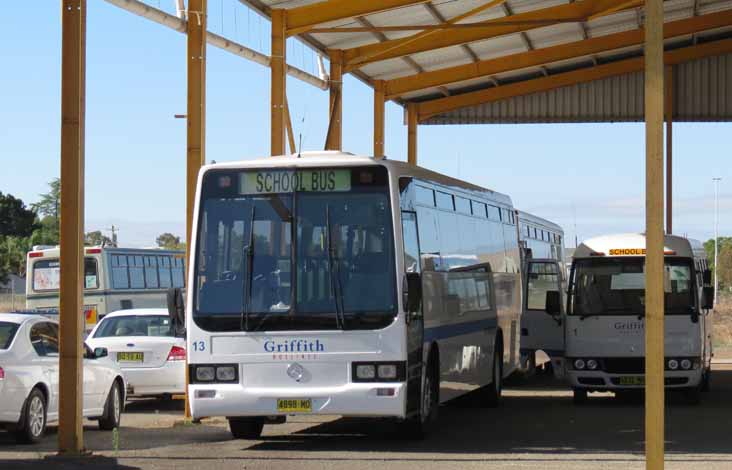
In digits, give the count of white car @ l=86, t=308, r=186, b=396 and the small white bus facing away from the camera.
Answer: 1

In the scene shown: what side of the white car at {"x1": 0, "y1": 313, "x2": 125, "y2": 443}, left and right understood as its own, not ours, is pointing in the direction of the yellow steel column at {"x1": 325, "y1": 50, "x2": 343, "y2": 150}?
front

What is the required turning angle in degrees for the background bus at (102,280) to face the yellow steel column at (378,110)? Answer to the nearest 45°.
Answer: approximately 90° to its right

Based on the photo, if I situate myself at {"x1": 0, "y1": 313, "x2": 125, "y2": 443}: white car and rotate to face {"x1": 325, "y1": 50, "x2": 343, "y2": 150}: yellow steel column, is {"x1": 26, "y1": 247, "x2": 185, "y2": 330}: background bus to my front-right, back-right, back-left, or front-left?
front-left

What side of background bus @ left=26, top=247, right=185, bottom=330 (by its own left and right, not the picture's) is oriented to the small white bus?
right

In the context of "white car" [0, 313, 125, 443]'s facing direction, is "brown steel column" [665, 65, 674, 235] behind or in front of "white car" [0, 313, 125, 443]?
in front

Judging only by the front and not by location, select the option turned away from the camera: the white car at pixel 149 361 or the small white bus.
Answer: the white car

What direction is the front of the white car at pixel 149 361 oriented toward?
away from the camera

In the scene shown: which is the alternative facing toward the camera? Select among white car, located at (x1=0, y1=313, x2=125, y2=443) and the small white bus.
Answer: the small white bus

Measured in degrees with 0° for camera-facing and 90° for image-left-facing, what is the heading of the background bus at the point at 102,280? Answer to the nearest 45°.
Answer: approximately 225°

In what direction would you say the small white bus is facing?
toward the camera

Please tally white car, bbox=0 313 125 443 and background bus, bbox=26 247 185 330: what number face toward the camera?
0

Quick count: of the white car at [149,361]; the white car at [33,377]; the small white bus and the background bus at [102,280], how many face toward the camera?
1

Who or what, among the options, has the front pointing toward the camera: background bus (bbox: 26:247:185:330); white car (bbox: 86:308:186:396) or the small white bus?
the small white bus

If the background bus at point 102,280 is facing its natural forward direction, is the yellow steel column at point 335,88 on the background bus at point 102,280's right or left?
on its right

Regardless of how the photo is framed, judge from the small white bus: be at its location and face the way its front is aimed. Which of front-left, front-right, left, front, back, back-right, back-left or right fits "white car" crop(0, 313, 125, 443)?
front-right
